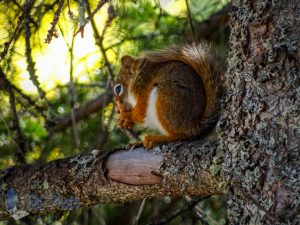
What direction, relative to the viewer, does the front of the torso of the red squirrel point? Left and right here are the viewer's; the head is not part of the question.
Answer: facing to the left of the viewer

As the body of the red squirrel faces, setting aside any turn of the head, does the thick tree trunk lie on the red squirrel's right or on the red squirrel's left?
on the red squirrel's left
